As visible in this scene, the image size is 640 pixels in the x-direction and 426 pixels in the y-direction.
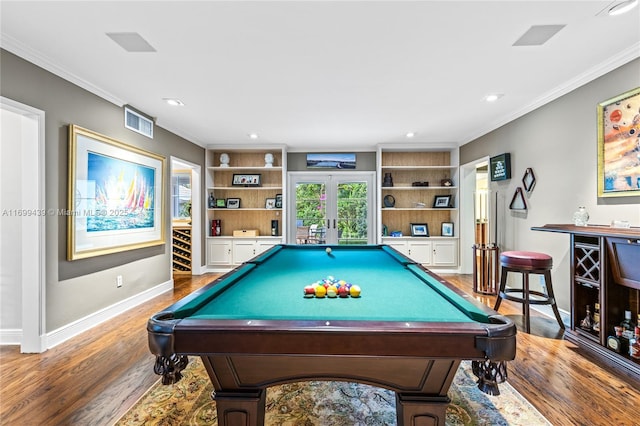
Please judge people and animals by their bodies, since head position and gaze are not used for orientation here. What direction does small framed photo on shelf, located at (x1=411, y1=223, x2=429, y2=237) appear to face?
toward the camera

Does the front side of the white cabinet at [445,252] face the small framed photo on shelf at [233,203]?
no

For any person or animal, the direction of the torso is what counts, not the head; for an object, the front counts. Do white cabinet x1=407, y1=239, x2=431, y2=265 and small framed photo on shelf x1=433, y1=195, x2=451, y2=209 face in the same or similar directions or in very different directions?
same or similar directions

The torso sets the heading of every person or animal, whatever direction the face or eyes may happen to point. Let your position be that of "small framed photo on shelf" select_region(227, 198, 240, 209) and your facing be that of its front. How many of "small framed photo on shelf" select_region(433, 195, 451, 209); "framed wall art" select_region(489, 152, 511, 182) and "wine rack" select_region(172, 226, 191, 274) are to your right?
1

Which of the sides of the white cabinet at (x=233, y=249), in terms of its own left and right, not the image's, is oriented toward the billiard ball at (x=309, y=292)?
front

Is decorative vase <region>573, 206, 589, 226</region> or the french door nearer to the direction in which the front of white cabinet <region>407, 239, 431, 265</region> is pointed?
the decorative vase

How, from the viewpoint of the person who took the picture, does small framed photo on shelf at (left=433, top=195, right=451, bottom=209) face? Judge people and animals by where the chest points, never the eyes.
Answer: facing the viewer

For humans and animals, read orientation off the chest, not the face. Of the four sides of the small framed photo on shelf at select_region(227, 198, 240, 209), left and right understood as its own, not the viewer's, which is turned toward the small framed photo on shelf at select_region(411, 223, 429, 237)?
left

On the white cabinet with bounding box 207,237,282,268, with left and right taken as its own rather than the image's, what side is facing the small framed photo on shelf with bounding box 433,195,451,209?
left

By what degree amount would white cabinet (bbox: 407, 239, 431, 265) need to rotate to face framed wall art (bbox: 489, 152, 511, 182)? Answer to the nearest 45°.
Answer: approximately 45° to its left

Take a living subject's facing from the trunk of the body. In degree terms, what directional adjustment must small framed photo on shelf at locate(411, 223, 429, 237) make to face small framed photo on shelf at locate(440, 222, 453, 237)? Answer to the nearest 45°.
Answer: approximately 90° to its left

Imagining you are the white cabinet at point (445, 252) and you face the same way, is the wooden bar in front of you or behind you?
in front

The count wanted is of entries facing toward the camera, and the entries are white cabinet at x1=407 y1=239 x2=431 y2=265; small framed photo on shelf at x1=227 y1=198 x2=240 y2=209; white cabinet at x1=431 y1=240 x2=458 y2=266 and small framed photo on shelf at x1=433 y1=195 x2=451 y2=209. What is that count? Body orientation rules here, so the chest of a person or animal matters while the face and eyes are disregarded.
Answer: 4

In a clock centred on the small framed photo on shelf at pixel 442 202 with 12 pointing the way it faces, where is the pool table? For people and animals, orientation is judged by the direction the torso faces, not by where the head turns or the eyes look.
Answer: The pool table is roughly at 12 o'clock from the small framed photo on shelf.

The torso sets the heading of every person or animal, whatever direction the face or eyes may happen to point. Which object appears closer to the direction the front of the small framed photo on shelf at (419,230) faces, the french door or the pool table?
the pool table

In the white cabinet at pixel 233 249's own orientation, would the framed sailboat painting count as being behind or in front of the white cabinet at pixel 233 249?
in front

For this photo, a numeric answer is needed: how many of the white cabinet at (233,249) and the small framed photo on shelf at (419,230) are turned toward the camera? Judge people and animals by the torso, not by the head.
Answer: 2

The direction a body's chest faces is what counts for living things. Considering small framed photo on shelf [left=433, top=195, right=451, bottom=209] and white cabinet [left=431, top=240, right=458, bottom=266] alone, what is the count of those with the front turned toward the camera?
2
